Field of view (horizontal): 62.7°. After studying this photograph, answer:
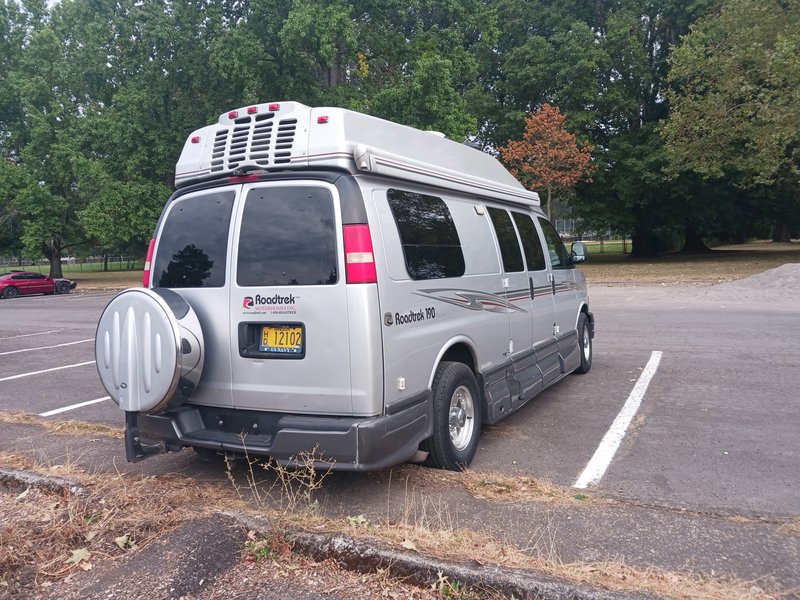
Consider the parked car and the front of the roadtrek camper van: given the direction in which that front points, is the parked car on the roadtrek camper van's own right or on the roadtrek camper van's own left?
on the roadtrek camper van's own left

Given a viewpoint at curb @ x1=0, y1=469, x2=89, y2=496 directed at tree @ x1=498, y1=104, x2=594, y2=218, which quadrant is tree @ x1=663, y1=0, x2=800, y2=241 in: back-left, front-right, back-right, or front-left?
front-right

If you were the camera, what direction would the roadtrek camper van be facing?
facing away from the viewer and to the right of the viewer

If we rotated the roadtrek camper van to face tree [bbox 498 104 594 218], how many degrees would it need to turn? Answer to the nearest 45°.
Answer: approximately 45° to its left

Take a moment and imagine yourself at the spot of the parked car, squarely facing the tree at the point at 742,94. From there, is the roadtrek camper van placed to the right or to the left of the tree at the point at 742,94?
right

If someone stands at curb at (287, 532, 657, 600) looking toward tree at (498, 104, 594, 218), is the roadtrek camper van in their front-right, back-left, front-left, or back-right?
front-left

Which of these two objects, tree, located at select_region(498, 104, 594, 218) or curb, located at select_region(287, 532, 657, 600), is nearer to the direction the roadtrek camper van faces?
the tree

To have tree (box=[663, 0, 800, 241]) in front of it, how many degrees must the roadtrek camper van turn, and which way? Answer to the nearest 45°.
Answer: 0° — it already faces it
